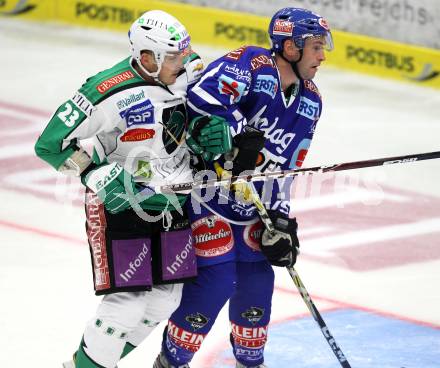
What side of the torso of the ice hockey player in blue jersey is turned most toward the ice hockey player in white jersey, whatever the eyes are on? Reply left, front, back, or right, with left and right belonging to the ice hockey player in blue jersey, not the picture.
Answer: right

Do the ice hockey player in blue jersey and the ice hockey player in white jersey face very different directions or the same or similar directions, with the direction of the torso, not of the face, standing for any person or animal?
same or similar directions

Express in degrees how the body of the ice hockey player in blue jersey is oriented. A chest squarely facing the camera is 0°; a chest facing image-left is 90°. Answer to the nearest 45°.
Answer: approximately 315°

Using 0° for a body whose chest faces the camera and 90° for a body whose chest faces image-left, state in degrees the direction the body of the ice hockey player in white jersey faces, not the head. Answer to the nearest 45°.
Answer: approximately 315°

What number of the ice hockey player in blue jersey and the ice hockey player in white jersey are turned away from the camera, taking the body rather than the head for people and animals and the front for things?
0

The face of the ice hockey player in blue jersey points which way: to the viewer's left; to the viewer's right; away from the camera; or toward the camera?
to the viewer's right

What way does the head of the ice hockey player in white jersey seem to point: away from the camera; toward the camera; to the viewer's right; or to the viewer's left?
to the viewer's right

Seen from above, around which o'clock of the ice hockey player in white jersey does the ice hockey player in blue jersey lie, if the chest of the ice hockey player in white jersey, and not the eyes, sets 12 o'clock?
The ice hockey player in blue jersey is roughly at 10 o'clock from the ice hockey player in white jersey.
